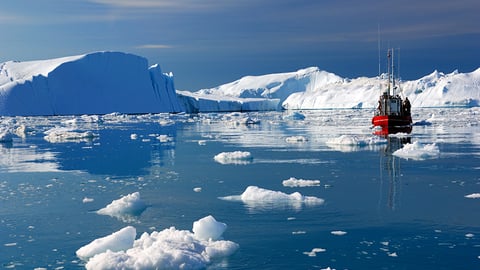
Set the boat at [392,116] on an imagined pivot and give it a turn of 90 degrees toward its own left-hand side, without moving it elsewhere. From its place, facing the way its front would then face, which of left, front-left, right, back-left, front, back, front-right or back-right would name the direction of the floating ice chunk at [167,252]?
left

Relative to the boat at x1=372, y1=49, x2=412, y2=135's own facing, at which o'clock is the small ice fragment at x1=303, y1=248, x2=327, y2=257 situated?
The small ice fragment is roughly at 12 o'clock from the boat.

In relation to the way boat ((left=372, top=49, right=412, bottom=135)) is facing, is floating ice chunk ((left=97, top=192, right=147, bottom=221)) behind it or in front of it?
behind

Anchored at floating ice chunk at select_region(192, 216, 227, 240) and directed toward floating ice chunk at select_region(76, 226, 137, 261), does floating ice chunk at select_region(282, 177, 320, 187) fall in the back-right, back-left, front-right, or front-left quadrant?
back-right

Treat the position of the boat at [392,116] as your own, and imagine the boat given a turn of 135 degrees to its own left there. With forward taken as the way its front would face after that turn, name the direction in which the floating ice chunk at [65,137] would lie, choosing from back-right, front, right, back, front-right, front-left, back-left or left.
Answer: front

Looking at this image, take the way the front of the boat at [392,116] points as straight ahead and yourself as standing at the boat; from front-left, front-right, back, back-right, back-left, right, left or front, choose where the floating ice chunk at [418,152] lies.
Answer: back

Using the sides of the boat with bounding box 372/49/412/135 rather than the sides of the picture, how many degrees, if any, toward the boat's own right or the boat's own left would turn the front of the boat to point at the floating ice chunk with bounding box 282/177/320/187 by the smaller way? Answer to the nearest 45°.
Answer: approximately 180°

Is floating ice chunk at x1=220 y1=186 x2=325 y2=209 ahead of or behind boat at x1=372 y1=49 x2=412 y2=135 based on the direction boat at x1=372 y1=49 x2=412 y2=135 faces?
behind

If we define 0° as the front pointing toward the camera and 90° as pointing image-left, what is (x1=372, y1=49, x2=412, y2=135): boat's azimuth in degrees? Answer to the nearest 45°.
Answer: approximately 180°
